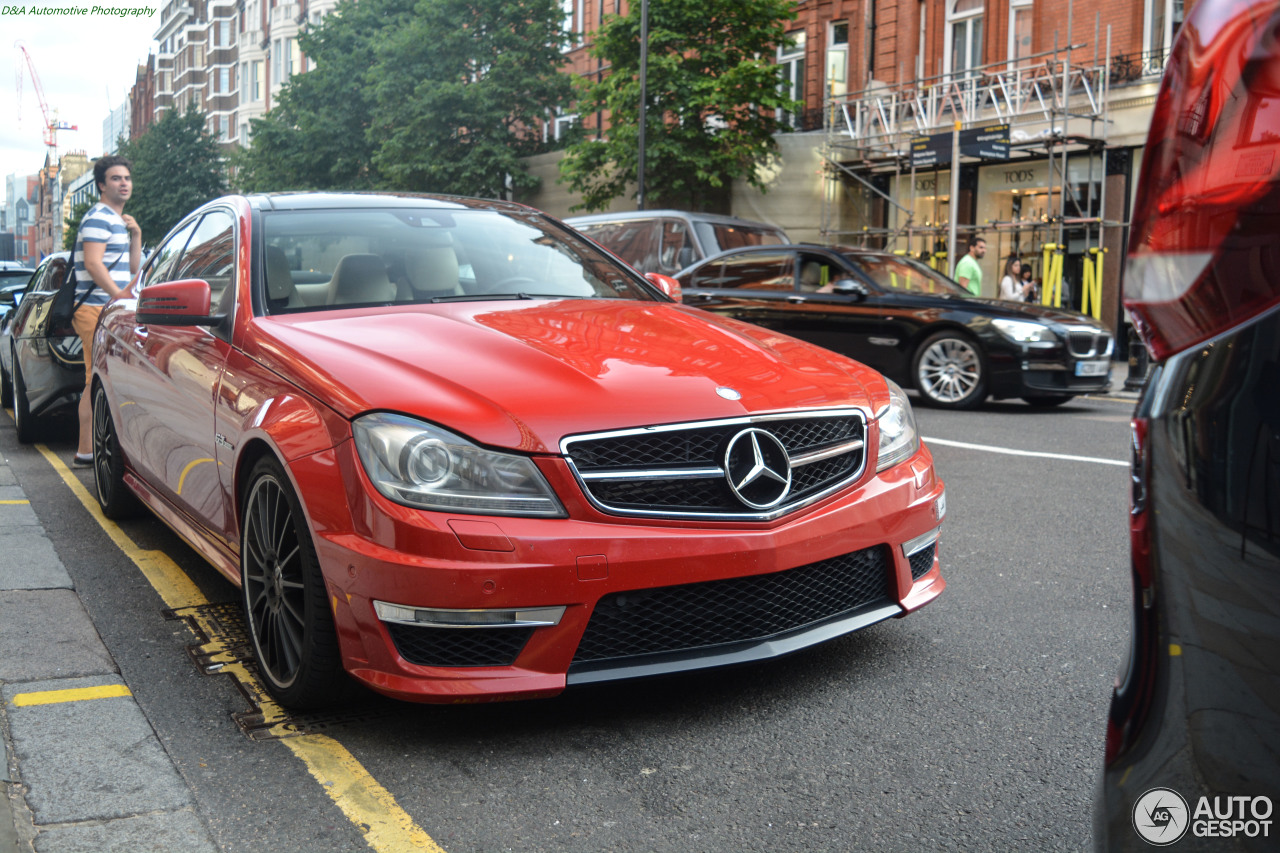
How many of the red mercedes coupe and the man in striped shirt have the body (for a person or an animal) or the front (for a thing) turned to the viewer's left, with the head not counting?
0

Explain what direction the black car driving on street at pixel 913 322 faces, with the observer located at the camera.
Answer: facing the viewer and to the right of the viewer

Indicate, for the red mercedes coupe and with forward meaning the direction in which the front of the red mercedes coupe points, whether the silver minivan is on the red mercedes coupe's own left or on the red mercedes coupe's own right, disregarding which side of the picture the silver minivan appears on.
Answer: on the red mercedes coupe's own left

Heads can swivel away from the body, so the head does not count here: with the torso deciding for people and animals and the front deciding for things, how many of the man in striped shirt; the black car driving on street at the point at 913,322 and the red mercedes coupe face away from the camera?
0

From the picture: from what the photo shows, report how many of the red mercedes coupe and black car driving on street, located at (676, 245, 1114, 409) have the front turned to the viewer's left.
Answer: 0

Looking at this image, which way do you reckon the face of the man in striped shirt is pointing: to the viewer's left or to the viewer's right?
to the viewer's right

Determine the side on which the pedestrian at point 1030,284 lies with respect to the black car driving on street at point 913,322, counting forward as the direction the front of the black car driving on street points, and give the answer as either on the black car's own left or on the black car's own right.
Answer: on the black car's own left

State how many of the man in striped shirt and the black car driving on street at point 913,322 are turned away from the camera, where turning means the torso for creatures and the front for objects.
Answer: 0

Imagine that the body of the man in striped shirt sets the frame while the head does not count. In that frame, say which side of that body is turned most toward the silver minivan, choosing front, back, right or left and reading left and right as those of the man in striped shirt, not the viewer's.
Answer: left

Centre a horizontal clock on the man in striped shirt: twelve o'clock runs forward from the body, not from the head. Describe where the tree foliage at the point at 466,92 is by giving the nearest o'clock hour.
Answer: The tree foliage is roughly at 8 o'clock from the man in striped shirt.
